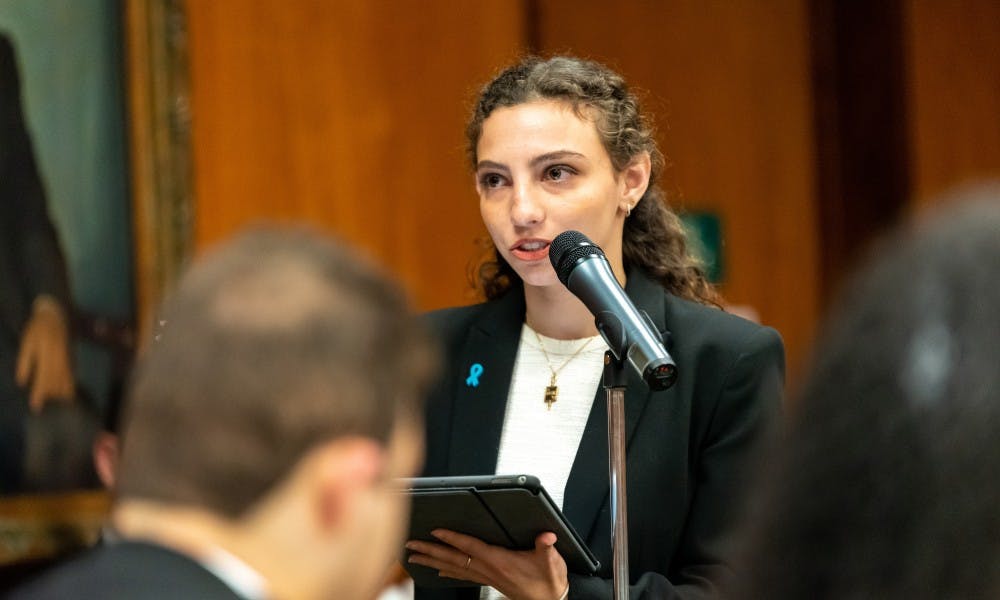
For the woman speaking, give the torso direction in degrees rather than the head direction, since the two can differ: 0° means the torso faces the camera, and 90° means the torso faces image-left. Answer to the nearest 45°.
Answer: approximately 45°

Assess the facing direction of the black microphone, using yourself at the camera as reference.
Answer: facing away from the viewer and to the left of the viewer

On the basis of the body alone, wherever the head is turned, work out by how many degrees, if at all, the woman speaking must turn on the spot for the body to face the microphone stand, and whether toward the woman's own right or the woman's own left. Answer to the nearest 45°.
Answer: approximately 45° to the woman's own left

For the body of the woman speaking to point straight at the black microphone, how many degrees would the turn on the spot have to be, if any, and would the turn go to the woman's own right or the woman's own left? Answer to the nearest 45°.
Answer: approximately 45° to the woman's own left
